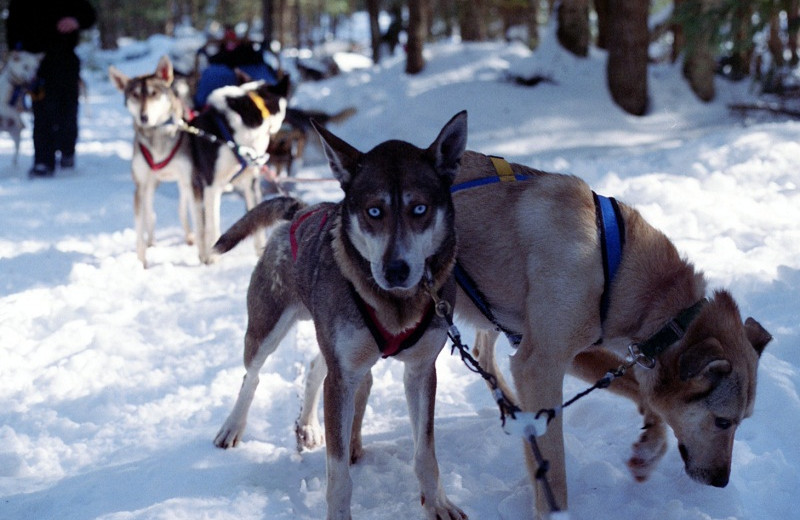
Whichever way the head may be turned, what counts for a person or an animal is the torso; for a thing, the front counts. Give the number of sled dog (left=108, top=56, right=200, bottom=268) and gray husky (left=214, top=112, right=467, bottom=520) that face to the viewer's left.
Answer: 0

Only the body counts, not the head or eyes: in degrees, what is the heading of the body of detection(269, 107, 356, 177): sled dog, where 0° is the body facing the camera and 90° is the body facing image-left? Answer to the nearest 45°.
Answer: approximately 45°

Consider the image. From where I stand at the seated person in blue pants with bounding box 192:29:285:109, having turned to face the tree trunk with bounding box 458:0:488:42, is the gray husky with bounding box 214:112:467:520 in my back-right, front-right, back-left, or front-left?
back-right

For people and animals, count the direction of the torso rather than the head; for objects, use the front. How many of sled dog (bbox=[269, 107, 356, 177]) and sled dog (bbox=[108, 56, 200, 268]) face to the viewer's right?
0

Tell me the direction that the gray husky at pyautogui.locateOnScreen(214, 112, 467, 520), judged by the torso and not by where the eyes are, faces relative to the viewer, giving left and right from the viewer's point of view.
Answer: facing the viewer and to the right of the viewer

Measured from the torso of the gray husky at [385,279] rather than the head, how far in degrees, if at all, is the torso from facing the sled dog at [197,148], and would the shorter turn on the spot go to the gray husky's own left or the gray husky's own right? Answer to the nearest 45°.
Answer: approximately 135° to the gray husky's own left

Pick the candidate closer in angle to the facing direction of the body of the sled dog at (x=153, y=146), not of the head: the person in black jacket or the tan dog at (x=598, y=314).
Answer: the tan dog

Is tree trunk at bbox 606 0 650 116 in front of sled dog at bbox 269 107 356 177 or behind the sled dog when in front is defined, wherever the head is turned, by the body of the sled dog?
behind

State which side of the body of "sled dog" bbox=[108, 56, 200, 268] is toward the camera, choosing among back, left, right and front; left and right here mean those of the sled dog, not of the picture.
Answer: front

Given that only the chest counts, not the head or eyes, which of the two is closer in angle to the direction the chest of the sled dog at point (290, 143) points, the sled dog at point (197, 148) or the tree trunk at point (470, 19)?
the sled dog
